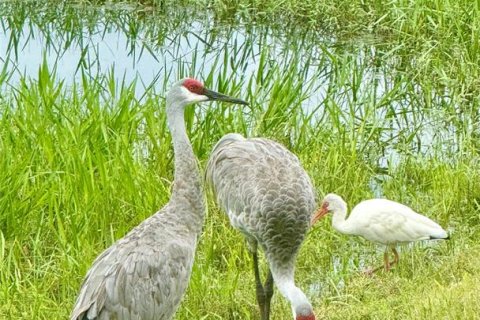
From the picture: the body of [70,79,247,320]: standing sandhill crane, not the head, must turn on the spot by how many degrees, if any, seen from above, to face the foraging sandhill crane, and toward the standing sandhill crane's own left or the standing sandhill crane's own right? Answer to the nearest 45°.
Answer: approximately 45° to the standing sandhill crane's own left

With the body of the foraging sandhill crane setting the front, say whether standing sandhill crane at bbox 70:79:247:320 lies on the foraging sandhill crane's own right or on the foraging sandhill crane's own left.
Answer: on the foraging sandhill crane's own right

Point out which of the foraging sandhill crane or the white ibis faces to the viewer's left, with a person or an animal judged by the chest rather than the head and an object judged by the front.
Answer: the white ibis

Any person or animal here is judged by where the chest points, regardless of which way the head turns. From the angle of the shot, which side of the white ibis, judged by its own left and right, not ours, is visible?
left

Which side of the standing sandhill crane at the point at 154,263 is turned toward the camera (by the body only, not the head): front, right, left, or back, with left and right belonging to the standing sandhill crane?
right

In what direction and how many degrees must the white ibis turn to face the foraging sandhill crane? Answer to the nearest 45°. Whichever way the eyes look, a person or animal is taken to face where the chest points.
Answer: approximately 45° to its left

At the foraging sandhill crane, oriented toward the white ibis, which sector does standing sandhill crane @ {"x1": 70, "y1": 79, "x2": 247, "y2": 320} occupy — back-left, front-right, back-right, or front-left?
back-right

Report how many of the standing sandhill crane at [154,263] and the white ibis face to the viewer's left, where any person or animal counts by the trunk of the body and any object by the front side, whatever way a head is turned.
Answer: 1
